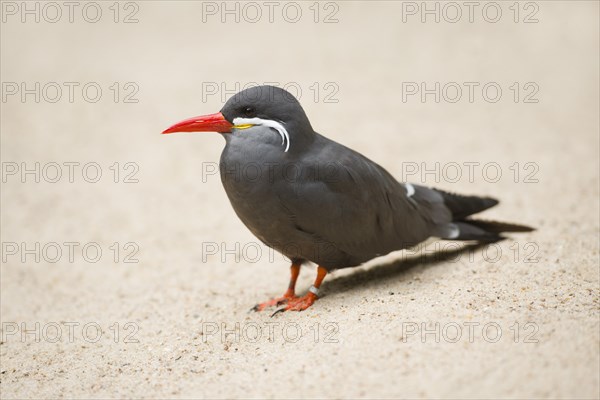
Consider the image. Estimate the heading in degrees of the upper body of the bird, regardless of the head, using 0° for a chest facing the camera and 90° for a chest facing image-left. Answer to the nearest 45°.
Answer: approximately 90°
